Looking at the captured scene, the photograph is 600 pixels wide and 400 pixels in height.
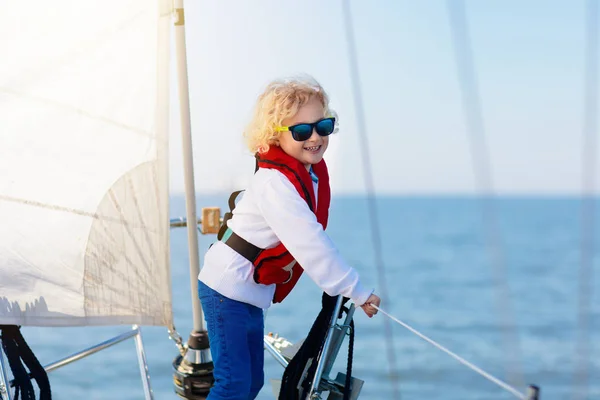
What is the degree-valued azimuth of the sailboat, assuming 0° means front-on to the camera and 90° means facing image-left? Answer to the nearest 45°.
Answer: approximately 270°
